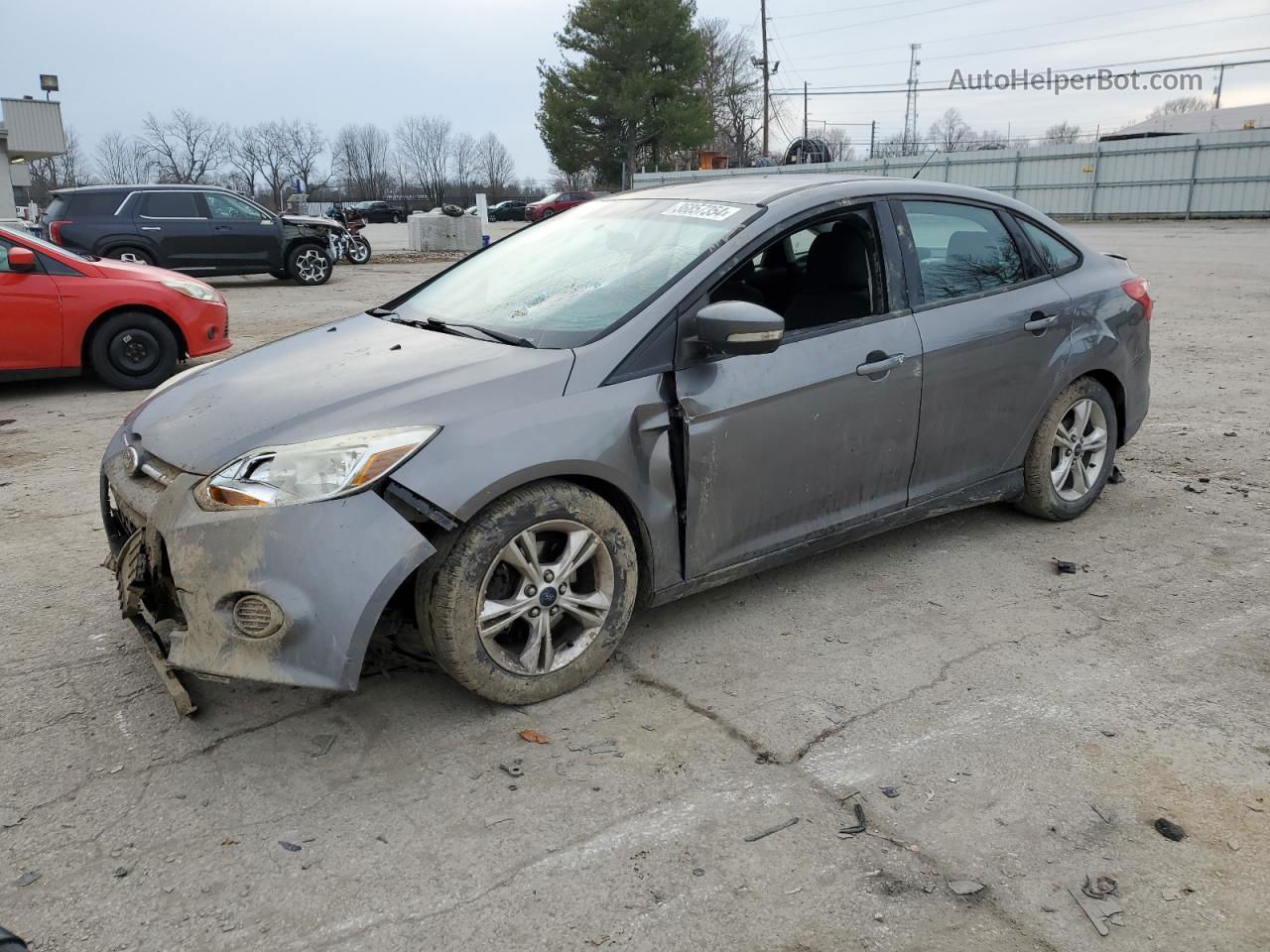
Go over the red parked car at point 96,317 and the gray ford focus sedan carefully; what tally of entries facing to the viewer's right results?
1

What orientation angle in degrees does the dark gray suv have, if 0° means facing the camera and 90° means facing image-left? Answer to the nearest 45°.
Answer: approximately 270°

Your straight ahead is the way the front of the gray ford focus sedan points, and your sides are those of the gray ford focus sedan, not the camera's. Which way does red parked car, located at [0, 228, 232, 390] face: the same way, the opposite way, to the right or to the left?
the opposite way

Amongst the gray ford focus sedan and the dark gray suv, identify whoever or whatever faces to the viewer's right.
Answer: the dark gray suv

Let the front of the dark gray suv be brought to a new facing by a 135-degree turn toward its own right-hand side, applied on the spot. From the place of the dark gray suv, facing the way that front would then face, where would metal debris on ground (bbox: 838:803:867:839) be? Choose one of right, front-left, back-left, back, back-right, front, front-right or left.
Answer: front-left

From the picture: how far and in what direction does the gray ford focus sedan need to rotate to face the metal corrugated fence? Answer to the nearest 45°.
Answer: approximately 180°

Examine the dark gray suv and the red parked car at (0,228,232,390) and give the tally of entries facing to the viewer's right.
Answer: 2

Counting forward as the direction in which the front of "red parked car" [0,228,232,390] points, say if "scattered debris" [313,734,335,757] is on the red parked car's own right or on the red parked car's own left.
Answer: on the red parked car's own right

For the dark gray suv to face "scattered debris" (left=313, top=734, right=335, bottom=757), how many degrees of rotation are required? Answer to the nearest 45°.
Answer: approximately 90° to its right

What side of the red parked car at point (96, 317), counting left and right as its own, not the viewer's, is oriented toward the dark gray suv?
left

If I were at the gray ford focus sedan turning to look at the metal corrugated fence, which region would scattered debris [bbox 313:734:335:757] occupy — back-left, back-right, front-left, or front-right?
back-left

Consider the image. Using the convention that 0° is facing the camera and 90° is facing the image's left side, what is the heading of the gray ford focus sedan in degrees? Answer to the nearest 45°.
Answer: approximately 45°

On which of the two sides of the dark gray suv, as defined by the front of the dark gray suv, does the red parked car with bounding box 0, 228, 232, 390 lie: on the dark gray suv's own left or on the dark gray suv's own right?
on the dark gray suv's own right

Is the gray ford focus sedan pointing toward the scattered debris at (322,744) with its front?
yes

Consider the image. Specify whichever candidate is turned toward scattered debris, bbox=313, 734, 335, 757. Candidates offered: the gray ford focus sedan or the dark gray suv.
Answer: the gray ford focus sedan

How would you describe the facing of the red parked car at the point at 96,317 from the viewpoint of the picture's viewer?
facing to the right of the viewer

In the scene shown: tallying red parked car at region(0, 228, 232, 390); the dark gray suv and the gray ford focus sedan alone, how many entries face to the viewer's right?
2
